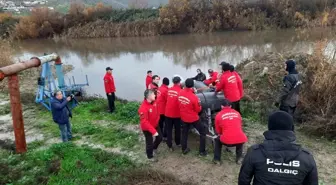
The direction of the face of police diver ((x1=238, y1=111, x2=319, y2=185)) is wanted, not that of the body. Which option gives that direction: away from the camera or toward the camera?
away from the camera

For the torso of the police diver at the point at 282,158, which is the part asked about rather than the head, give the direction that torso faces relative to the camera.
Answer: away from the camera

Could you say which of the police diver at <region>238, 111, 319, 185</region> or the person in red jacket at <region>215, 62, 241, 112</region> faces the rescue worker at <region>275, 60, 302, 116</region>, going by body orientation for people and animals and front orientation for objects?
the police diver at <region>238, 111, 319, 185</region>

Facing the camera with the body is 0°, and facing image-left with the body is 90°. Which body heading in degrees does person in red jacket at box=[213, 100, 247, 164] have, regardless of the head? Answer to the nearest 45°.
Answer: approximately 180°

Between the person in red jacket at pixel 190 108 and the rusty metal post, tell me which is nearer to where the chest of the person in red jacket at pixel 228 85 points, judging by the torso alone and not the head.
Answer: the rusty metal post

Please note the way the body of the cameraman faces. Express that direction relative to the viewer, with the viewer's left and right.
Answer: facing to the right of the viewer

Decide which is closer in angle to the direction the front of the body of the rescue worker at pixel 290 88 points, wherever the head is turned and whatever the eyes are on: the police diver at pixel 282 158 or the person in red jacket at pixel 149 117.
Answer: the person in red jacket

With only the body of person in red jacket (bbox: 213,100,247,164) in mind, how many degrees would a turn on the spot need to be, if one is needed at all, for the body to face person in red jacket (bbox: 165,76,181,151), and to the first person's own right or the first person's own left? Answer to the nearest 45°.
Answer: approximately 45° to the first person's own left
